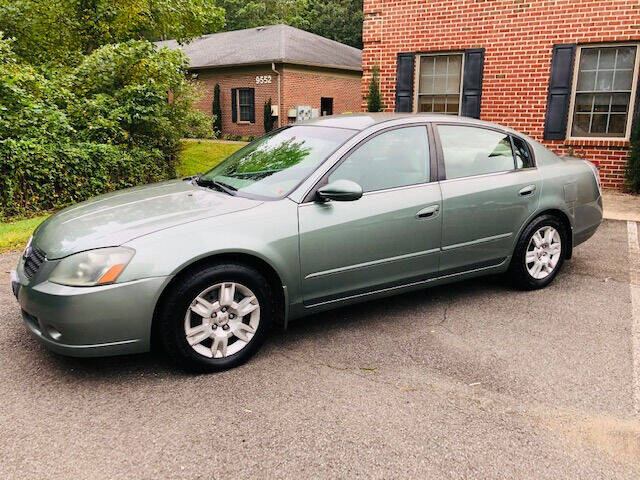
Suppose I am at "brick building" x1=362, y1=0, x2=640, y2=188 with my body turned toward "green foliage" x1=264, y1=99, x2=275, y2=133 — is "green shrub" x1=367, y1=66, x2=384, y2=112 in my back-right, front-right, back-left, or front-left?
front-left

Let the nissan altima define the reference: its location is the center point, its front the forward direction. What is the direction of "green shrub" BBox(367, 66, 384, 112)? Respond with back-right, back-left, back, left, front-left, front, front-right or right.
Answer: back-right

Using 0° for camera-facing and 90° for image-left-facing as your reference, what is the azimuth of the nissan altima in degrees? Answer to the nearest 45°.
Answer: approximately 45°

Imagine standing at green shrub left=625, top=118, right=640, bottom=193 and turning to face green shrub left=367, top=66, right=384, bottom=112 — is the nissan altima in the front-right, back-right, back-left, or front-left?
front-left

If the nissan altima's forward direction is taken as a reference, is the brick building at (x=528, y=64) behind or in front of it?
behind

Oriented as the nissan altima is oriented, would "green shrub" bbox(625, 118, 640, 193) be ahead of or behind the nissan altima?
behind

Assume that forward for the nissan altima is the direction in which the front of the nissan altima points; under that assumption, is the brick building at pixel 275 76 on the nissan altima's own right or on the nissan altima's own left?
on the nissan altima's own right

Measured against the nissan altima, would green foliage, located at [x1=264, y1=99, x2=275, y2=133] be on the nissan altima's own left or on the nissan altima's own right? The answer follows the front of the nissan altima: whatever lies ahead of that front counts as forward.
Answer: on the nissan altima's own right

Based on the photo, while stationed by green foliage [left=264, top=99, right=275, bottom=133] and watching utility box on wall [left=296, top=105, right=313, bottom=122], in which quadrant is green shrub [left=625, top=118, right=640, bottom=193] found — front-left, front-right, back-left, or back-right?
front-right

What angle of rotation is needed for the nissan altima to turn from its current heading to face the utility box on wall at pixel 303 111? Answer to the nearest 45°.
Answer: approximately 135° to its right

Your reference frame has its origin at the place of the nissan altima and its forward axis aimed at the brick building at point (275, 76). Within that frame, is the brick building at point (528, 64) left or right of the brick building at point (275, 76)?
right
